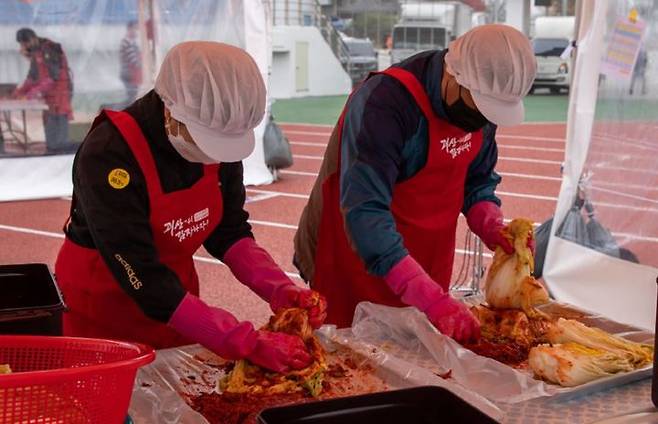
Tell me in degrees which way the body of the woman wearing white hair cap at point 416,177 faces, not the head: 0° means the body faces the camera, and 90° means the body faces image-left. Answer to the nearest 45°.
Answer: approximately 315°

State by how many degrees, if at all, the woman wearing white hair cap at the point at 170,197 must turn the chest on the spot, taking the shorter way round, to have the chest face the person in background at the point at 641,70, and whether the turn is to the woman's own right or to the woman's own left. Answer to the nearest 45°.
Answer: approximately 90° to the woman's own left

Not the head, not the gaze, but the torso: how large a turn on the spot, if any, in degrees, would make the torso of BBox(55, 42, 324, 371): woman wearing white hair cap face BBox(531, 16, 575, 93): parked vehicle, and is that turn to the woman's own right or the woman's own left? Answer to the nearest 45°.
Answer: approximately 90° to the woman's own left

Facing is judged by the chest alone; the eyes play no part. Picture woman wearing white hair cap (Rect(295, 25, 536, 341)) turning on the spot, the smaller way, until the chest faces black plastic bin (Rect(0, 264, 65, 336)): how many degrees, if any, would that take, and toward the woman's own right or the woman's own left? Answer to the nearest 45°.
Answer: approximately 90° to the woman's own right

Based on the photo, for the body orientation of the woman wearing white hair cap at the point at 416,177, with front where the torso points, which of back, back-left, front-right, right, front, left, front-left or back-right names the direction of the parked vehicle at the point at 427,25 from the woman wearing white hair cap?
back-left

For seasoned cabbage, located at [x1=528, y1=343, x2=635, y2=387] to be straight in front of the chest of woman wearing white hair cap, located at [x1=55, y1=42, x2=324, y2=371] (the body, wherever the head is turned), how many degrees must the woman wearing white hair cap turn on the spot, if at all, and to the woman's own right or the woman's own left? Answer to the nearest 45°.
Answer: approximately 45° to the woman's own left

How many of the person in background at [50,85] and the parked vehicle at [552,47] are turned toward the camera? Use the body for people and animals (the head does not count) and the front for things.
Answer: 1

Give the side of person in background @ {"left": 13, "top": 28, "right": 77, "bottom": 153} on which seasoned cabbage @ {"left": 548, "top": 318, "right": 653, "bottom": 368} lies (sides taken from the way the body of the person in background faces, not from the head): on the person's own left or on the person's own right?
on the person's own left

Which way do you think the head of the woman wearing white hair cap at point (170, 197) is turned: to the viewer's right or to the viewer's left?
to the viewer's right

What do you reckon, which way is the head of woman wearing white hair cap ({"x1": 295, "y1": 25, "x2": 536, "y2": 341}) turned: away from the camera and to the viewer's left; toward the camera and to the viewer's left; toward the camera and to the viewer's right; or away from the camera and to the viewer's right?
toward the camera and to the viewer's right

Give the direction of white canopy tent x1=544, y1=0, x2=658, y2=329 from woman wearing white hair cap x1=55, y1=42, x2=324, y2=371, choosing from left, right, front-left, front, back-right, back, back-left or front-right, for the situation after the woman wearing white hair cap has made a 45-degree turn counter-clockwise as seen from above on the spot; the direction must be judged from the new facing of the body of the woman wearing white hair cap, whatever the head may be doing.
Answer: front-left

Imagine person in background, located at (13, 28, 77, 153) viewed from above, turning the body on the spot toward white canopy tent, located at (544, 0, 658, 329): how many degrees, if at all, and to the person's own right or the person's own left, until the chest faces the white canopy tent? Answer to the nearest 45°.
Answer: approximately 135° to the person's own left

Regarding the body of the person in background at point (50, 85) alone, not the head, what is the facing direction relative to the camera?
to the viewer's left

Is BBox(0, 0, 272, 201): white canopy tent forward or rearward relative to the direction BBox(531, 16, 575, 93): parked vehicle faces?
forward
